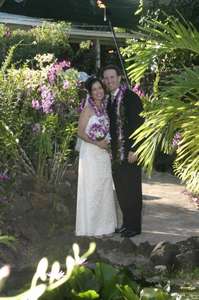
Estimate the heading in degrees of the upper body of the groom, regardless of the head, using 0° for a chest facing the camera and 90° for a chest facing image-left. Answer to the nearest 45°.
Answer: approximately 45°

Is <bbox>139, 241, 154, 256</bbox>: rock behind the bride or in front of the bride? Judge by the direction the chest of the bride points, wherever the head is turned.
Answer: in front

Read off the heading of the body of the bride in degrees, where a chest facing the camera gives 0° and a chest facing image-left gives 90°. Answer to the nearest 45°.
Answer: approximately 315°

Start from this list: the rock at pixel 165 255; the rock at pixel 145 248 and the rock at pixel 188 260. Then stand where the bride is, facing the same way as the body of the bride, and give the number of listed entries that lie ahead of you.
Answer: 3

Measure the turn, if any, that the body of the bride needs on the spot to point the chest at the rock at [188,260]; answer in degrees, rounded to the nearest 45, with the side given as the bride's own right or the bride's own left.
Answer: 0° — they already face it

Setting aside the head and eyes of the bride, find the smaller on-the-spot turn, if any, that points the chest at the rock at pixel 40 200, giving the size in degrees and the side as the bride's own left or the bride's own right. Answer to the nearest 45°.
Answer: approximately 135° to the bride's own right

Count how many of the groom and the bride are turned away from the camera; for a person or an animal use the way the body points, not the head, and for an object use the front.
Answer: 0
